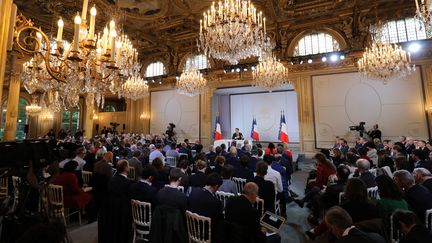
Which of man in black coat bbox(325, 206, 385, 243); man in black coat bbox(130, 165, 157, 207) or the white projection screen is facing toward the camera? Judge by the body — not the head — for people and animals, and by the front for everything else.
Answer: the white projection screen

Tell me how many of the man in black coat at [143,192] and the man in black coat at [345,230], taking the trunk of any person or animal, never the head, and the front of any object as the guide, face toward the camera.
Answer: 0

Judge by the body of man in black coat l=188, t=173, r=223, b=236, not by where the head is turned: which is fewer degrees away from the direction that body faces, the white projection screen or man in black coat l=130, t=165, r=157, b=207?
the white projection screen

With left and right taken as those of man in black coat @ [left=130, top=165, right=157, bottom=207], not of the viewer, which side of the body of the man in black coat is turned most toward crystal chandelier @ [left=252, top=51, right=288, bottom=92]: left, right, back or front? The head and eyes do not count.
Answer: front

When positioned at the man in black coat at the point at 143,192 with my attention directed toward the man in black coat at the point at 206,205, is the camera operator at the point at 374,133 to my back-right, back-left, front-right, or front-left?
front-left

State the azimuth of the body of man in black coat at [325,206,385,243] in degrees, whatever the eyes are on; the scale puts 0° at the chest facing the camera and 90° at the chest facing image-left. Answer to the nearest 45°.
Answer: approximately 135°

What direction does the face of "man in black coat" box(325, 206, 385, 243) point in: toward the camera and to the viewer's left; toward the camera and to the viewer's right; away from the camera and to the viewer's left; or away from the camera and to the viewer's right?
away from the camera and to the viewer's left

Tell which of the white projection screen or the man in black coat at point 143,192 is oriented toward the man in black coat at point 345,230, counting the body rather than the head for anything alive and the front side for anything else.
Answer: the white projection screen

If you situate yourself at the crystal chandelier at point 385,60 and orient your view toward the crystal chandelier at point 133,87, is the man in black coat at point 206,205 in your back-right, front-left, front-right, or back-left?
front-left

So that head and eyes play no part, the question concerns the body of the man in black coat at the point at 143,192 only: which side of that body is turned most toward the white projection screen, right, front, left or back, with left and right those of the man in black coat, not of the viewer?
front

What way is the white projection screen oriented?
toward the camera

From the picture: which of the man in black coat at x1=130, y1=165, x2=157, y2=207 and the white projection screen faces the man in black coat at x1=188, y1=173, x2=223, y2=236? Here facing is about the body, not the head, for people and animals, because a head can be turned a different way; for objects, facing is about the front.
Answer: the white projection screen

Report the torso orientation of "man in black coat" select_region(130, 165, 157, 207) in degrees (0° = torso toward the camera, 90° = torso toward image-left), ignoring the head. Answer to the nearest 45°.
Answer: approximately 225°

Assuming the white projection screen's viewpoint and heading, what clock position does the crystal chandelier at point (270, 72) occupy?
The crystal chandelier is roughly at 12 o'clock from the white projection screen.

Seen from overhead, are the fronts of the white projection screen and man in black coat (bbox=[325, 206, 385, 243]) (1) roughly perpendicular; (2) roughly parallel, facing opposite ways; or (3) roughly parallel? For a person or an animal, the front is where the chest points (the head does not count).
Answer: roughly parallel, facing opposite ways

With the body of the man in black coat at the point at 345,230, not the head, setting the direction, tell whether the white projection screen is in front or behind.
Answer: in front

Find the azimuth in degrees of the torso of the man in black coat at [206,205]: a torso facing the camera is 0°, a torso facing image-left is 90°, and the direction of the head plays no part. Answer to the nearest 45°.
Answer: approximately 225°

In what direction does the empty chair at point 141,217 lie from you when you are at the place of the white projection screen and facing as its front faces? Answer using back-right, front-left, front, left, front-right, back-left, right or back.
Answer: front

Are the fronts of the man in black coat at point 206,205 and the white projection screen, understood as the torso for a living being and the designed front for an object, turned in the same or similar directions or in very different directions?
very different directions
